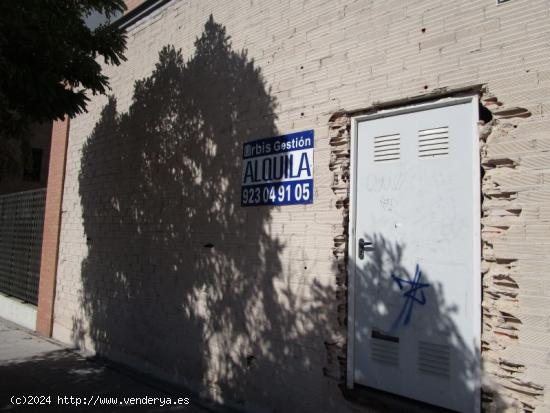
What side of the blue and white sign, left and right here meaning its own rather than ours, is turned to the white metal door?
left

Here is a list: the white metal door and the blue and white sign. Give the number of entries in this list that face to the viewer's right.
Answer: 0

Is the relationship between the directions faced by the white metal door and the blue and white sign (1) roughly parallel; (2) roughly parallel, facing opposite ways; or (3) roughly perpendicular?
roughly parallel

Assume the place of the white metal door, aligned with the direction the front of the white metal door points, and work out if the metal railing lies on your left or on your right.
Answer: on your right

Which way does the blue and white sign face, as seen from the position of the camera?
facing the viewer and to the left of the viewer

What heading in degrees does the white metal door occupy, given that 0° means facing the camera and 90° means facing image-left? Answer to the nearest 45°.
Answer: approximately 45°

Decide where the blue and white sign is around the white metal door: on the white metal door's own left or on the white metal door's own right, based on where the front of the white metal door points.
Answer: on the white metal door's own right

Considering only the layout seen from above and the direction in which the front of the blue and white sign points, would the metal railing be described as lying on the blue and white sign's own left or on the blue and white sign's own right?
on the blue and white sign's own right
